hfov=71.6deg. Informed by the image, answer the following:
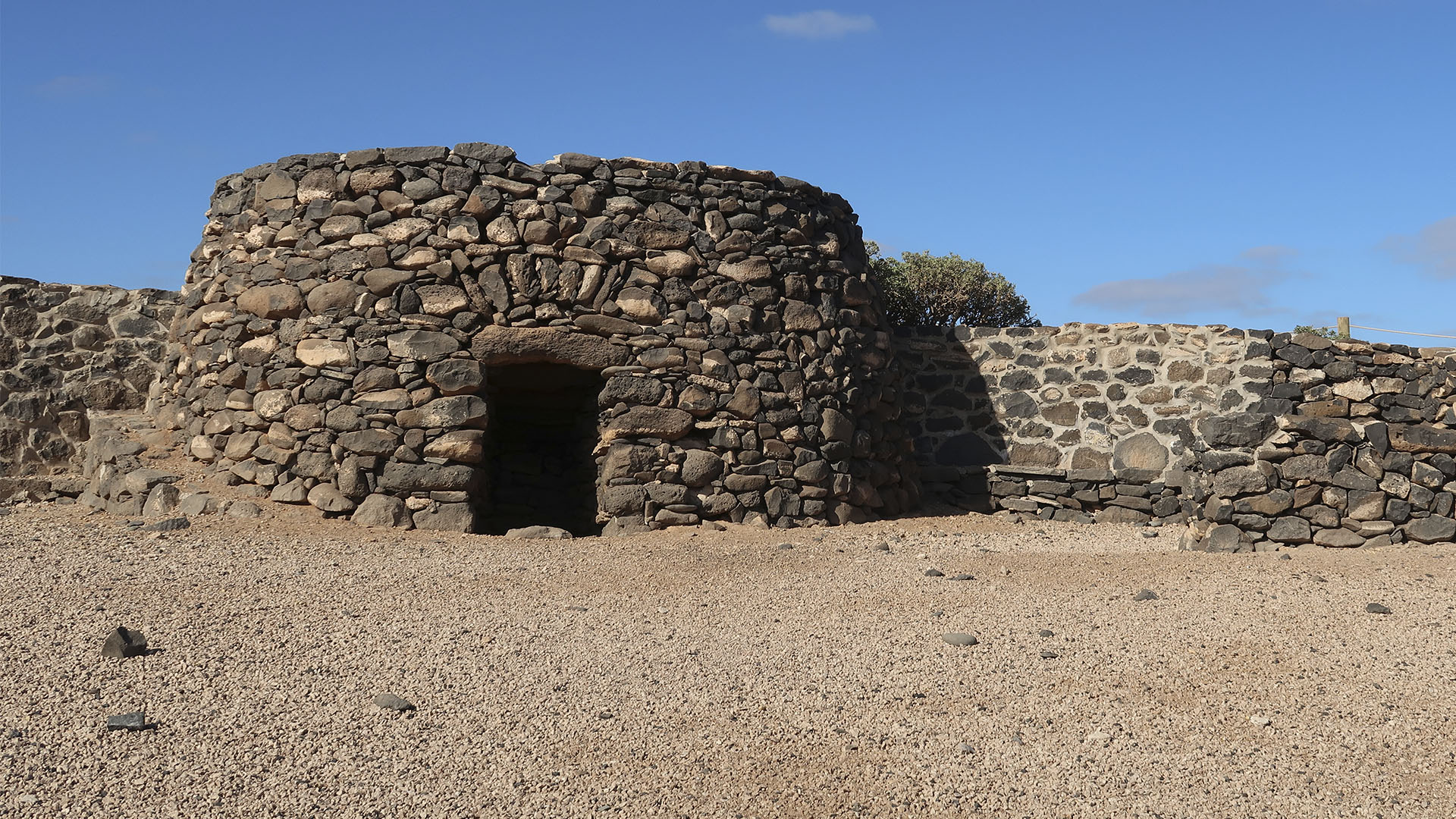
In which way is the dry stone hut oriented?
toward the camera

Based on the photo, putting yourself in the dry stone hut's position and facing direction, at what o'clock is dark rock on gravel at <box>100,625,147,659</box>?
The dark rock on gravel is roughly at 1 o'clock from the dry stone hut.

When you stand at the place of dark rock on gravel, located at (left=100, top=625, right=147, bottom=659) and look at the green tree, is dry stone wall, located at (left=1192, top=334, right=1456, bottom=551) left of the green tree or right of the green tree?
right

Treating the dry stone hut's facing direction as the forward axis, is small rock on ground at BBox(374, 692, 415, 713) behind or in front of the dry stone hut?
in front

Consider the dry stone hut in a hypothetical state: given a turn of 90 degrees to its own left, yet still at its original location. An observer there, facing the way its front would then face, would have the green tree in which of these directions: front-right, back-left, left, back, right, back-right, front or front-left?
front-left

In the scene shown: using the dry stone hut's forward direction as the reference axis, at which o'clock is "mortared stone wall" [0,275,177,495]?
The mortared stone wall is roughly at 4 o'clock from the dry stone hut.

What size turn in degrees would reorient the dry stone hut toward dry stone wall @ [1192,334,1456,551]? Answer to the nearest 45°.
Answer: approximately 90° to its left

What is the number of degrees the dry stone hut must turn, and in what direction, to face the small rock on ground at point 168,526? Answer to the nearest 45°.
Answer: approximately 90° to its right

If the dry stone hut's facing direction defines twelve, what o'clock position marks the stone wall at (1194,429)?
The stone wall is roughly at 9 o'clock from the dry stone hut.

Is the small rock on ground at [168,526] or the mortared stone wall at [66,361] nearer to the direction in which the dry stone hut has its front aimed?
the small rock on ground
